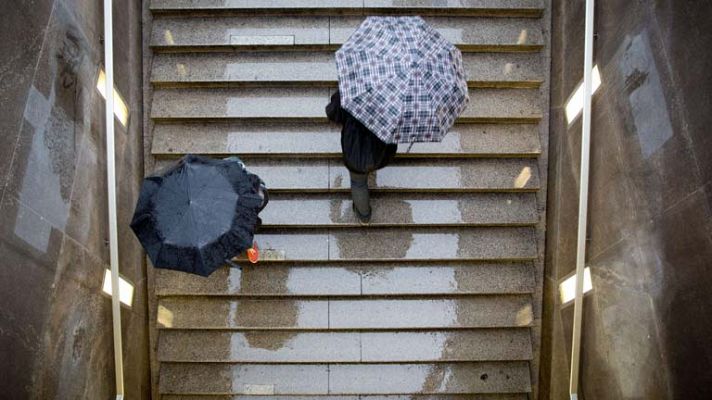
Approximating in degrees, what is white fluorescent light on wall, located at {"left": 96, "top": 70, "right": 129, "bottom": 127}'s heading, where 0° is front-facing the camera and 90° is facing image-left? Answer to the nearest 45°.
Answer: approximately 270°

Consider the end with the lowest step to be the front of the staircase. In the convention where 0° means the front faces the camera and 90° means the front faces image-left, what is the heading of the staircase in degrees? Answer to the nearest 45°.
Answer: approximately 0°

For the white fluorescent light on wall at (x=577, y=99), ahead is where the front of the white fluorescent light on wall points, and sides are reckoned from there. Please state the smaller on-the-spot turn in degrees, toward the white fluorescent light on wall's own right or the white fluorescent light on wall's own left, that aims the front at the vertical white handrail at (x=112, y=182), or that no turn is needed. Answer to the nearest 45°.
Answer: approximately 45° to the white fluorescent light on wall's own left

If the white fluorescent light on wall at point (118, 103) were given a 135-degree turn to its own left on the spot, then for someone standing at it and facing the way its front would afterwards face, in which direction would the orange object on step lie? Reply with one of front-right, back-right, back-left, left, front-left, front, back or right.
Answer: back-right

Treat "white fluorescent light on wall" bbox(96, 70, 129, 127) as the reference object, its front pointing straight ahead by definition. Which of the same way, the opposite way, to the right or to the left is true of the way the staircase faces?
to the right

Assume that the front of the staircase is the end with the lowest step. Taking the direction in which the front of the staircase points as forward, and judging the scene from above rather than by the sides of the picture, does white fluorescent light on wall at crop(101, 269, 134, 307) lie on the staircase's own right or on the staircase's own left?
on the staircase's own right

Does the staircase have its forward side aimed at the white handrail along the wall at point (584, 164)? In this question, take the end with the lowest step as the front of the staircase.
no

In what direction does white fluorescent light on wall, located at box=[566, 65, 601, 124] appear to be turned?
to the viewer's left

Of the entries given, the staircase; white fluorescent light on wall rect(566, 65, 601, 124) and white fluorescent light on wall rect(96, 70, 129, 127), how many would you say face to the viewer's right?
1

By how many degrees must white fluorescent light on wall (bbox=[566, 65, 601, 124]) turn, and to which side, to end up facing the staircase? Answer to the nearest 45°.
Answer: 0° — it already faces it

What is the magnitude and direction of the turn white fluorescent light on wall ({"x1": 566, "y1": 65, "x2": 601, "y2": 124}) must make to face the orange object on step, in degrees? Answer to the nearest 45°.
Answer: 0° — it already faces it

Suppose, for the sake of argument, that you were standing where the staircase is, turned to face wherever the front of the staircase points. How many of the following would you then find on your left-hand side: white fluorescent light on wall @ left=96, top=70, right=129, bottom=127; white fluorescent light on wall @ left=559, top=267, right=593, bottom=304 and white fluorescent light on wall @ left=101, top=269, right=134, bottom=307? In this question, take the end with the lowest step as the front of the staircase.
1

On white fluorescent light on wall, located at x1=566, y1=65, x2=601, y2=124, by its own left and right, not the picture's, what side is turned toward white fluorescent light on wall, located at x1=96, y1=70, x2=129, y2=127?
front

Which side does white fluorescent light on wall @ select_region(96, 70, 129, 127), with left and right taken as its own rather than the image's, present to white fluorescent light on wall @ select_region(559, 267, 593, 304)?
front
